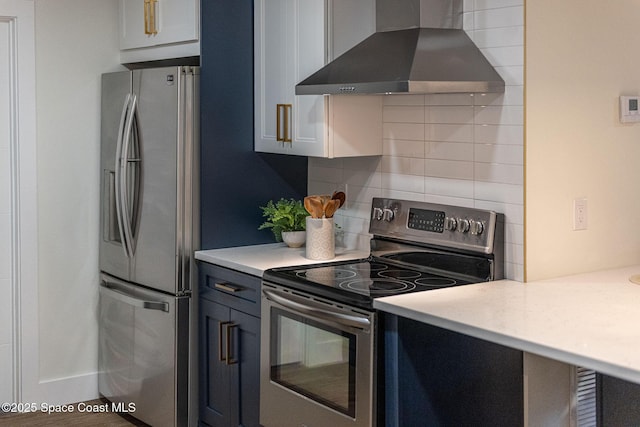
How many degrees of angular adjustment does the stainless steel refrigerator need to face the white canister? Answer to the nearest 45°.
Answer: approximately 90° to its left

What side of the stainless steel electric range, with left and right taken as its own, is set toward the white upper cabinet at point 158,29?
right

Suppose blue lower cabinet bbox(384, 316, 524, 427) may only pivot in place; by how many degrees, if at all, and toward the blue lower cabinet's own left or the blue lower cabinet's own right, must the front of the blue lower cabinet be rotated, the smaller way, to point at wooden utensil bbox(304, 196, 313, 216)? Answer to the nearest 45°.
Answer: approximately 90° to the blue lower cabinet's own right
